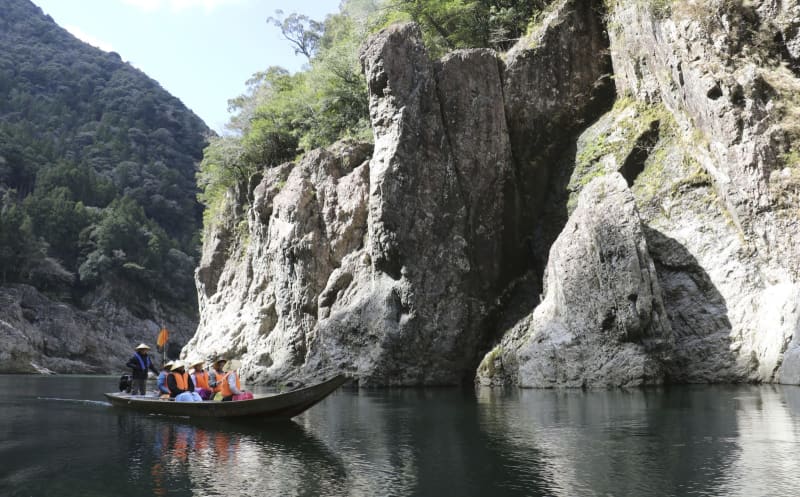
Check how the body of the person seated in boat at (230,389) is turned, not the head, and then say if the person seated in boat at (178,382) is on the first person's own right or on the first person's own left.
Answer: on the first person's own left

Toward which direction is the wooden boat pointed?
to the viewer's right

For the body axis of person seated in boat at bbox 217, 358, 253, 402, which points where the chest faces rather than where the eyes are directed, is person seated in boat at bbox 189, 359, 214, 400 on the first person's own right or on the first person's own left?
on the first person's own left

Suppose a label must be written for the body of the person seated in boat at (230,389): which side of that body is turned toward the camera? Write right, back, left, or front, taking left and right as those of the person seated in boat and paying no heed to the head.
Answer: right
